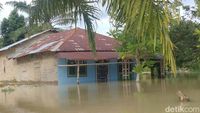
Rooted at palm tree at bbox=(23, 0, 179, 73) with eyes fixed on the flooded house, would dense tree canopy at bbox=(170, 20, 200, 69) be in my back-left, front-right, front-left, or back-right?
front-right

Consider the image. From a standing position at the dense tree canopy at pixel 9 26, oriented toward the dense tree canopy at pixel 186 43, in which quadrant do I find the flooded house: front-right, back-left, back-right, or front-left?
front-right

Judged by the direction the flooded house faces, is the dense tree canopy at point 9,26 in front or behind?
behind

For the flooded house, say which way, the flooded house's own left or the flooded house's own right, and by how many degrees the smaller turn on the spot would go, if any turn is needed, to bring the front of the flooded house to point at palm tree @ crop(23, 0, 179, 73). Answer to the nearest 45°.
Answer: approximately 45° to the flooded house's own right

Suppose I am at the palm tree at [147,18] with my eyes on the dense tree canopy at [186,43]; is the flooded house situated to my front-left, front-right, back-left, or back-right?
front-left

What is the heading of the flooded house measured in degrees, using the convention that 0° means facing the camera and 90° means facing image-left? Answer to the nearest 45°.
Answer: approximately 315°

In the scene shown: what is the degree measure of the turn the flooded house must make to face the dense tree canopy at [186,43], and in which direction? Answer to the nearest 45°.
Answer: approximately 45° to its left
